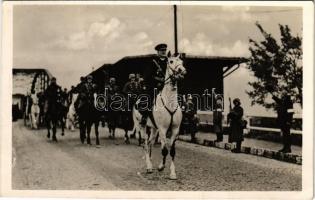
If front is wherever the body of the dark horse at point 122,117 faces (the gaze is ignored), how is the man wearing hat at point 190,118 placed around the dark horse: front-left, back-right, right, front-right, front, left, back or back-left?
front-left

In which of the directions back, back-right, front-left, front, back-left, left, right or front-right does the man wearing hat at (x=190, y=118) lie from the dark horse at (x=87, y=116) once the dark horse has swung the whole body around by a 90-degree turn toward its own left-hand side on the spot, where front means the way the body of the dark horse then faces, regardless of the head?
front-left

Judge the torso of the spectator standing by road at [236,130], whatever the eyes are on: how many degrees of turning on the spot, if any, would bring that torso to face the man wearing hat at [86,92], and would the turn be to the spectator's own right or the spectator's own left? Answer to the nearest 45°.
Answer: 0° — they already face them

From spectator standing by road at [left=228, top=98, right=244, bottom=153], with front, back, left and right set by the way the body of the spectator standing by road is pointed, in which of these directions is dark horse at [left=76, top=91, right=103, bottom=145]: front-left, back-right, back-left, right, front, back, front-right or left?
front

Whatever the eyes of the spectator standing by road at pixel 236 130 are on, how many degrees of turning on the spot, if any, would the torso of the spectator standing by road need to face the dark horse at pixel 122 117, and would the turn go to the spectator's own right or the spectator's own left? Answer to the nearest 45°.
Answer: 0° — they already face it

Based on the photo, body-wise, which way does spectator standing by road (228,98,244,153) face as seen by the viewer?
to the viewer's left

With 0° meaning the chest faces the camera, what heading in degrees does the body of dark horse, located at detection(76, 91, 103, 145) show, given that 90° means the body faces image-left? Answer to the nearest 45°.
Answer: approximately 45°
